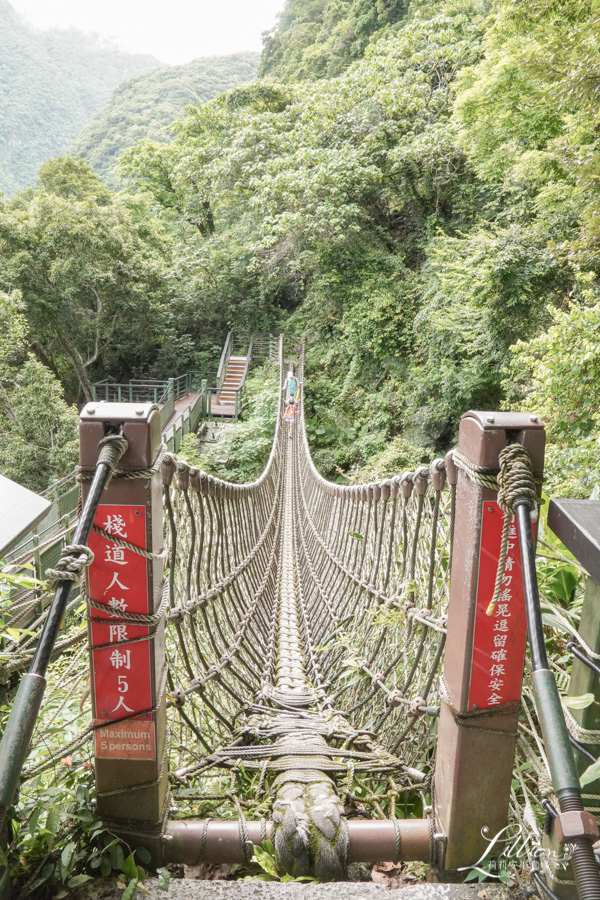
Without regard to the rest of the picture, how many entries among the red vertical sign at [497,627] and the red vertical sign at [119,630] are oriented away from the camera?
0

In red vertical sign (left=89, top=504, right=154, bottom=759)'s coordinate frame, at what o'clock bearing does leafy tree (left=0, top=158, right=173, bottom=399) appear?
The leafy tree is roughly at 6 o'clock from the red vertical sign.

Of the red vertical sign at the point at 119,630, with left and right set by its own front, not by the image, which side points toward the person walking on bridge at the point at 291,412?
back

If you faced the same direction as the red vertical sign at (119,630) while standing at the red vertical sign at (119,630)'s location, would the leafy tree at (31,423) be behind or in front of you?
behind
